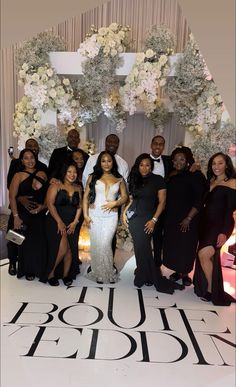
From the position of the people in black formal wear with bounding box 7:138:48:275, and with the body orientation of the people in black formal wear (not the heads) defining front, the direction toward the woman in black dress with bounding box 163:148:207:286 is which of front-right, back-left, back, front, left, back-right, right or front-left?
left

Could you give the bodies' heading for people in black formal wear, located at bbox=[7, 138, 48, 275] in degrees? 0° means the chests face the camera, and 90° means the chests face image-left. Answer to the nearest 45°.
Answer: approximately 0°

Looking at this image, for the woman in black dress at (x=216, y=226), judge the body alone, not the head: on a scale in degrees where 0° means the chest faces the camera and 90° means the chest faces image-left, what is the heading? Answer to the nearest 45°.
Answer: approximately 45°
